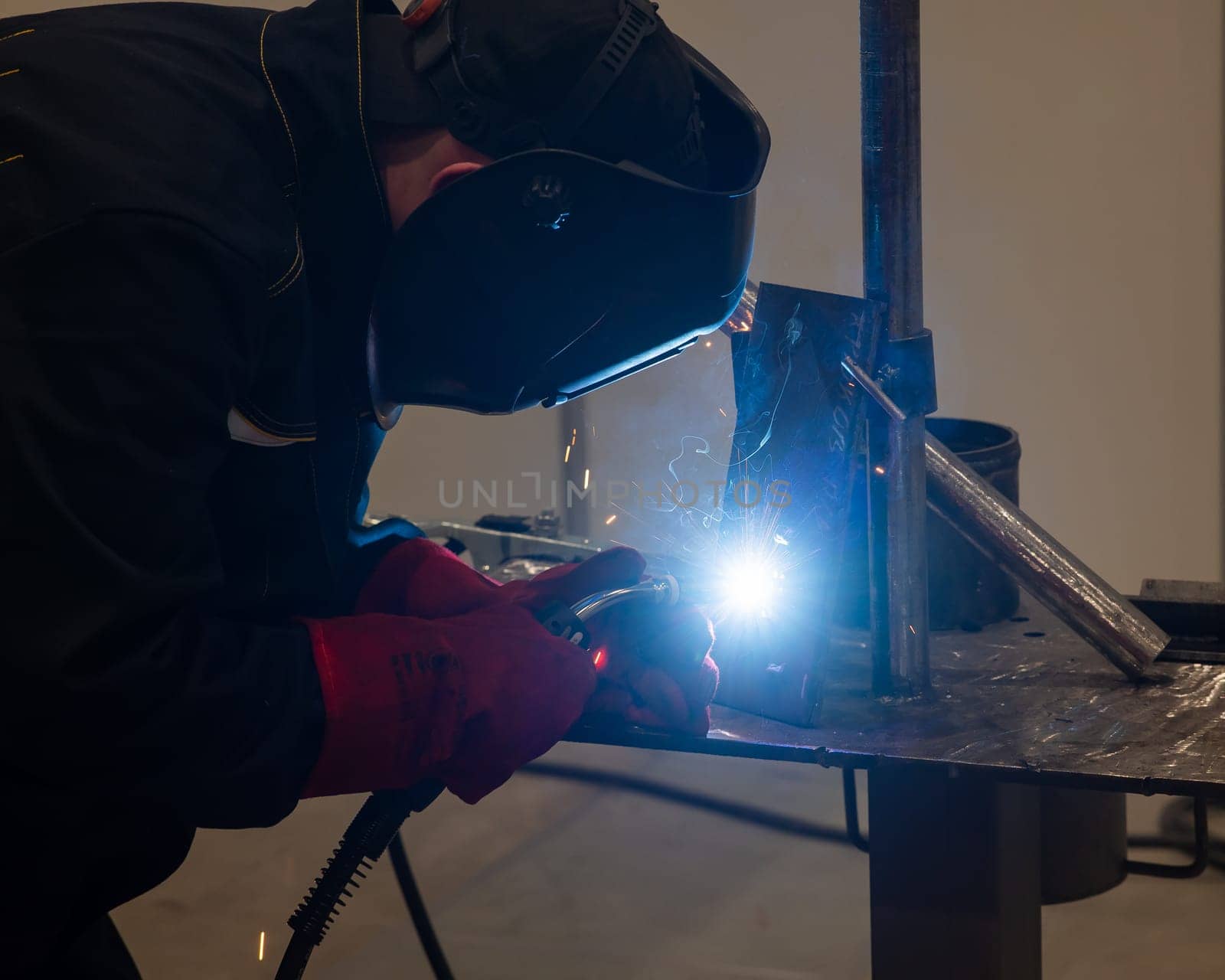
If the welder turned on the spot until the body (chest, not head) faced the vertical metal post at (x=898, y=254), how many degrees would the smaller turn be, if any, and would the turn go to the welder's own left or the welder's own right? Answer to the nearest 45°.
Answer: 0° — they already face it

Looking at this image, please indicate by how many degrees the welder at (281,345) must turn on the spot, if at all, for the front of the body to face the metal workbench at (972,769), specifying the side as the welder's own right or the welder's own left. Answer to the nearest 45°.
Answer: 0° — they already face it

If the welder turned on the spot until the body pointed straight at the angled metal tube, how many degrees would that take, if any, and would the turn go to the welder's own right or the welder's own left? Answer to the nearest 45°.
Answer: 0° — they already face it

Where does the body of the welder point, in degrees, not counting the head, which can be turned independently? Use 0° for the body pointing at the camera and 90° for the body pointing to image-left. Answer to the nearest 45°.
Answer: approximately 270°

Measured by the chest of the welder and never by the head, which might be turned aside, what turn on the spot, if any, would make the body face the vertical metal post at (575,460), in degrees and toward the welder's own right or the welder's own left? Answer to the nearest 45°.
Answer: approximately 90° to the welder's own left
